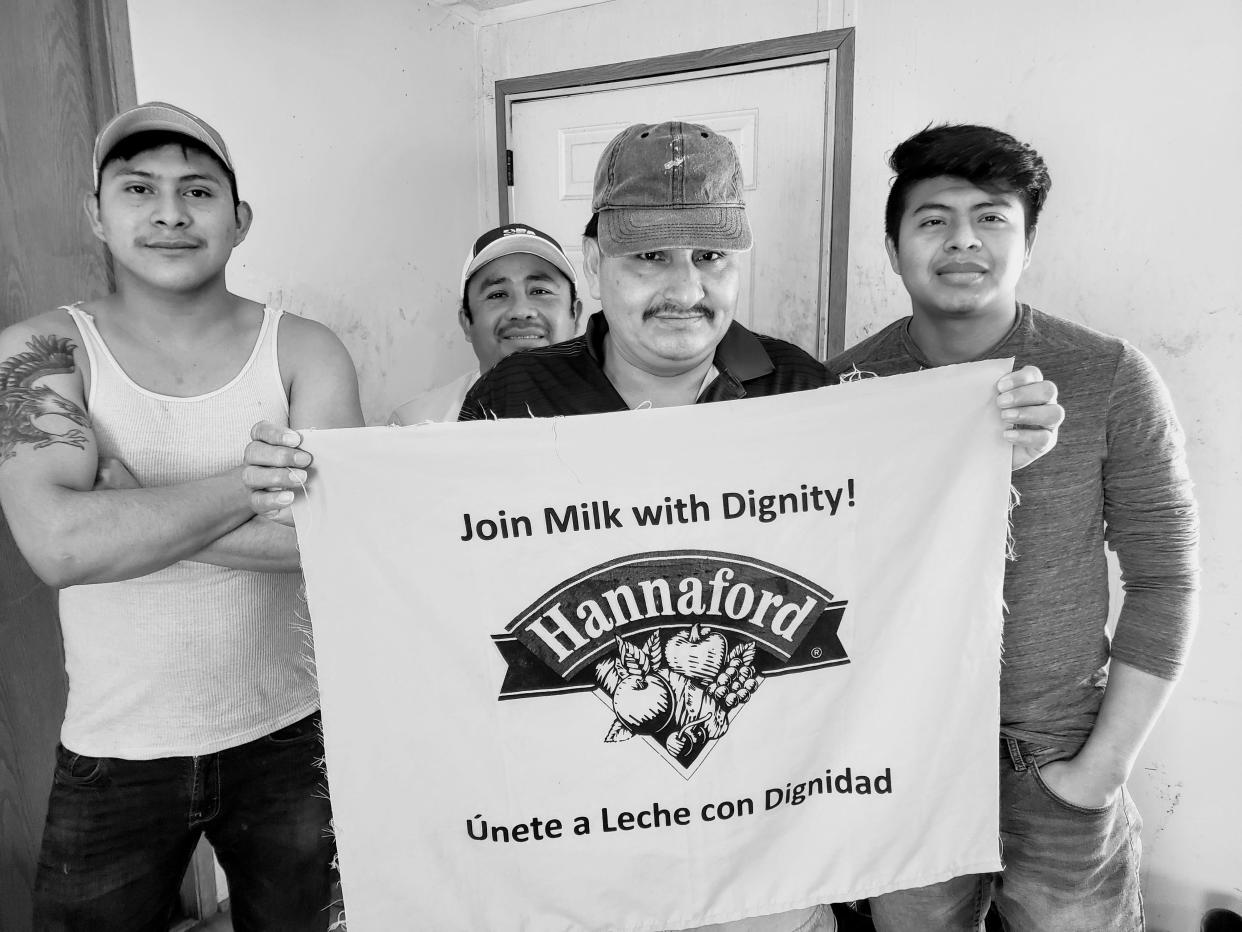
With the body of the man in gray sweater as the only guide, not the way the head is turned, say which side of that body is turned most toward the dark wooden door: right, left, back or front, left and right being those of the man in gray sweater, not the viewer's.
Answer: right

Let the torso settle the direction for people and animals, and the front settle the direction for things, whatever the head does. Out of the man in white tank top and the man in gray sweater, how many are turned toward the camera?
2

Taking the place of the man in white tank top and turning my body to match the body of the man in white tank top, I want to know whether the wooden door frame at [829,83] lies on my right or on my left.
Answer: on my left

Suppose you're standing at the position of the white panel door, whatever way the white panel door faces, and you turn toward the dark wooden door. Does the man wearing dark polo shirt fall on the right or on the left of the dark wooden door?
left

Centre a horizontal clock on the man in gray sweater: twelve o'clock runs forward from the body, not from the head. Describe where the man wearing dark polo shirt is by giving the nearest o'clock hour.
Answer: The man wearing dark polo shirt is roughly at 2 o'clock from the man in gray sweater.

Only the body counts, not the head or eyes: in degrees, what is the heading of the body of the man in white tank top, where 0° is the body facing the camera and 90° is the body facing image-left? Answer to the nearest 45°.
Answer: approximately 0°

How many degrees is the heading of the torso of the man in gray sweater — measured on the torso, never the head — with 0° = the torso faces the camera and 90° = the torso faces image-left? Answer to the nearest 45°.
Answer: approximately 0°

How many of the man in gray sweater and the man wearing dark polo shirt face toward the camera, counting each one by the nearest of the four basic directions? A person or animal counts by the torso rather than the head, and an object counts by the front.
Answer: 2

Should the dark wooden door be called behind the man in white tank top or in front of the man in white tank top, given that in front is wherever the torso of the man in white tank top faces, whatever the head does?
behind

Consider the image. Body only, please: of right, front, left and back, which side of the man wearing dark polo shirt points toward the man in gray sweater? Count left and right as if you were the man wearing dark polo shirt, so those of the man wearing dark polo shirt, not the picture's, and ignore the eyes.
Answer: left
